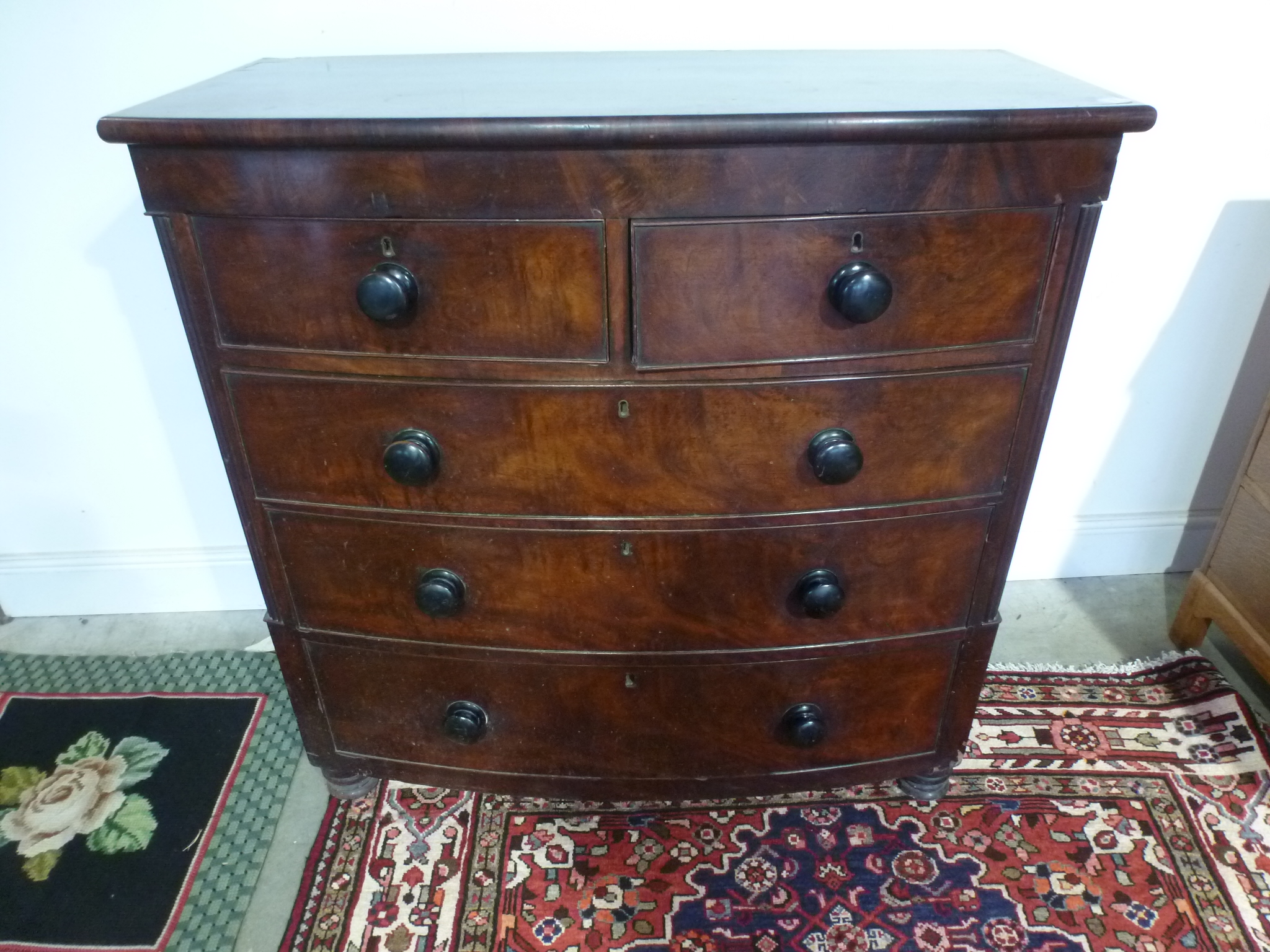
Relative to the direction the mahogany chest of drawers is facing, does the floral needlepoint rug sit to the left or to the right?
on its right

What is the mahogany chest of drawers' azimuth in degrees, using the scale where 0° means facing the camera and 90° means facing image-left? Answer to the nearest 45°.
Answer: approximately 0°

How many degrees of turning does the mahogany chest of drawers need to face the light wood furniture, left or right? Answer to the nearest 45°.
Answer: approximately 90° to its left
